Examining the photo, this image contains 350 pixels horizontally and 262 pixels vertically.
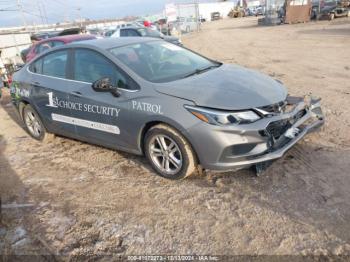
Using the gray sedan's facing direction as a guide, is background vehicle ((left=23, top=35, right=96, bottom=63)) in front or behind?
behind

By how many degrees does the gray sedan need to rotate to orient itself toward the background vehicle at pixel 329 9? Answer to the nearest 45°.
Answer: approximately 90° to its left

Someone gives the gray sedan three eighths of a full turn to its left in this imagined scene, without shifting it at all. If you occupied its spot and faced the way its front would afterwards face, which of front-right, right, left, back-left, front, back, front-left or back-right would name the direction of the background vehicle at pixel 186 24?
front
